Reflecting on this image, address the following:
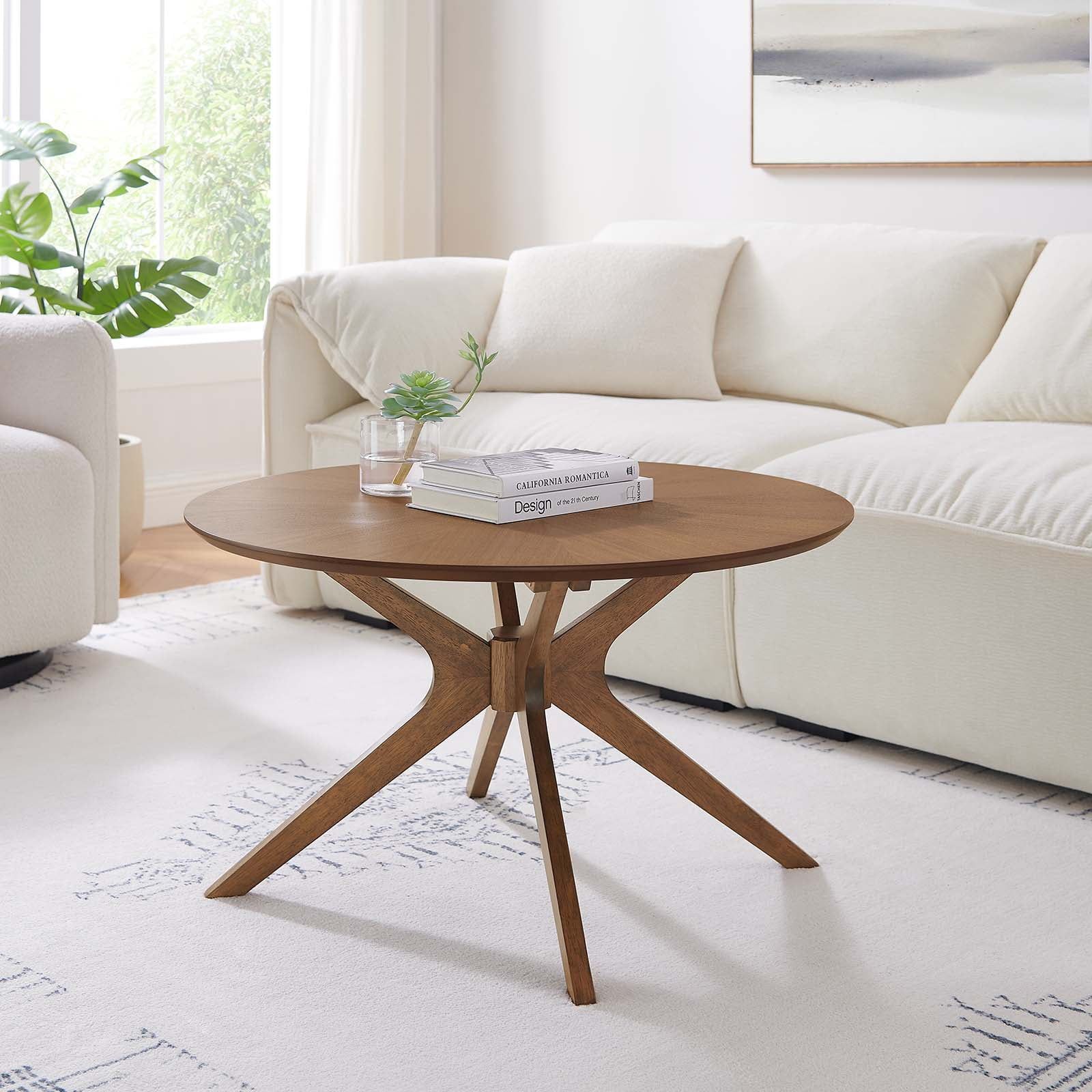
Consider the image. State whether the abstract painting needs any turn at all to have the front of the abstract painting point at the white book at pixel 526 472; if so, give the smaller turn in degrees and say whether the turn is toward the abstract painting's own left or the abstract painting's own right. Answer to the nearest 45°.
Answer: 0° — it already faces it

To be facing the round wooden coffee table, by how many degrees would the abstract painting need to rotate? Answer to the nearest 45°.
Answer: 0° — it already faces it

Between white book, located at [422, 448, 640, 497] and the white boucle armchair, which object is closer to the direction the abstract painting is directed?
the white book

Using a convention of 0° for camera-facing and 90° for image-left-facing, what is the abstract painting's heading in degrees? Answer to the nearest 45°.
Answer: approximately 0°

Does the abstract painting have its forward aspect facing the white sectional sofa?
yes
